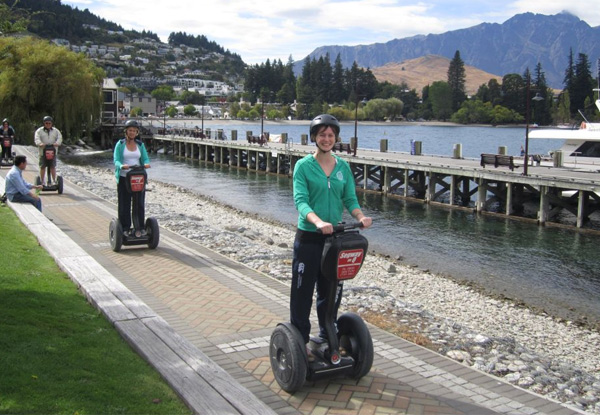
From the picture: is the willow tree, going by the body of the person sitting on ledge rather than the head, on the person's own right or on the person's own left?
on the person's own left

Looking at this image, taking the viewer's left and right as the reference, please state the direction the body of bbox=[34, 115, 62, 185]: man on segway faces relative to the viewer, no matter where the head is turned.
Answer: facing the viewer

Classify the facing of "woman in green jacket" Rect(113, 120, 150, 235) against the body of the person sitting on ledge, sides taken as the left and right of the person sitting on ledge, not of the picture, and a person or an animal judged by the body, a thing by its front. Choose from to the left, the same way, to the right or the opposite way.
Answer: to the right

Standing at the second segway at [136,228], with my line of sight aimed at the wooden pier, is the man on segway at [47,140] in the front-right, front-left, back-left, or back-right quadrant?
front-left

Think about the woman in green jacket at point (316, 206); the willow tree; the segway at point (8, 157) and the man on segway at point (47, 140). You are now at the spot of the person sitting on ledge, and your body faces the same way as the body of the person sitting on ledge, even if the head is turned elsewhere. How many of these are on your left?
3

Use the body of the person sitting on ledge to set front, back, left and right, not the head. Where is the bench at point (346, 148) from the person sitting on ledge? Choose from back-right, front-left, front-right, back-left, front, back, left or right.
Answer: front-left

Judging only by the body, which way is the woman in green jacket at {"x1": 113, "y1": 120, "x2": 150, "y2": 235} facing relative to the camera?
toward the camera

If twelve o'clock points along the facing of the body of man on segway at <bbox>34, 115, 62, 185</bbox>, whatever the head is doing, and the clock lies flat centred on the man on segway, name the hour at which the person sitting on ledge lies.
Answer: The person sitting on ledge is roughly at 12 o'clock from the man on segway.

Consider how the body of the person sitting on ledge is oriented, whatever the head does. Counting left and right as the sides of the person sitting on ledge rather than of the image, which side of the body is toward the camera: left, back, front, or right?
right

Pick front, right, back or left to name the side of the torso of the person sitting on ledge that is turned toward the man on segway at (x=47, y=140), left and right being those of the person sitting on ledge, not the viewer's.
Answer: left

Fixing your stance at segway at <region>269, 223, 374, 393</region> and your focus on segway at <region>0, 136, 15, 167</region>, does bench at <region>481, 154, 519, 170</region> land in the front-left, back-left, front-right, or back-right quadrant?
front-right

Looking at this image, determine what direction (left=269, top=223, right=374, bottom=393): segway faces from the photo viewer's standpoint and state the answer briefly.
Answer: facing the viewer and to the right of the viewer

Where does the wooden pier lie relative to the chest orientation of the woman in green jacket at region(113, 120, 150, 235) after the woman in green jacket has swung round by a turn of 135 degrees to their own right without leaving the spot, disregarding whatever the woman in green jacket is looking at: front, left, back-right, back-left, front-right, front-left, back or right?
right

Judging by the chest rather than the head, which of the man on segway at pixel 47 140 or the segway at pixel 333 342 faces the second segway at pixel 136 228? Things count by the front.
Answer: the man on segway
